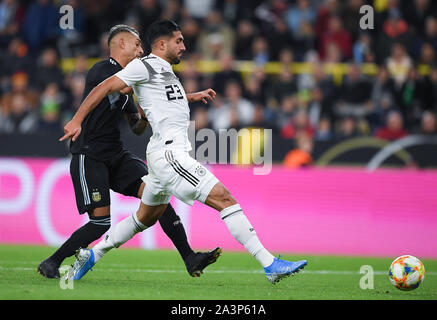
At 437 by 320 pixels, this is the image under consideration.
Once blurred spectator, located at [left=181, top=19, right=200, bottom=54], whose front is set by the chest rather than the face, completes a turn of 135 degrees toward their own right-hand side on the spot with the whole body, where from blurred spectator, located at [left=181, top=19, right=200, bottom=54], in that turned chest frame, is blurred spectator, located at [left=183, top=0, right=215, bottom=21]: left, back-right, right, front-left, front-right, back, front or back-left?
front-right

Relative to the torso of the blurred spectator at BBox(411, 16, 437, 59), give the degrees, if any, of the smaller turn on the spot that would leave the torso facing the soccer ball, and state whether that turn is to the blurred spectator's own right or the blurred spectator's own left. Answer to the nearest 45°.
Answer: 0° — they already face it

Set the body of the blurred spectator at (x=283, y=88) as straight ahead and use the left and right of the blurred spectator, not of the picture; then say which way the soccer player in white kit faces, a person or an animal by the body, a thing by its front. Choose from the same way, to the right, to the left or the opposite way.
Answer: to the left

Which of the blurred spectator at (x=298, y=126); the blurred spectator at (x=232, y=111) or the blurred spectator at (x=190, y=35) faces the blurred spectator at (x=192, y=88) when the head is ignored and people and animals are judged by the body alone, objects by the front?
the blurred spectator at (x=190, y=35)

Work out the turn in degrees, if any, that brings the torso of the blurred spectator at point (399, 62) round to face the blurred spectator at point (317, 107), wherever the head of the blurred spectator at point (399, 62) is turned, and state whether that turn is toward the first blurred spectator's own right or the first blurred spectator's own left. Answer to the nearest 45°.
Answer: approximately 45° to the first blurred spectator's own right

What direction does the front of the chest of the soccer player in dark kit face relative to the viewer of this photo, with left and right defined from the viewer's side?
facing to the right of the viewer

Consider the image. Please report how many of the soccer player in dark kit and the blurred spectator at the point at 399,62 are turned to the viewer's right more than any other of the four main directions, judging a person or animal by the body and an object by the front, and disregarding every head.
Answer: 1

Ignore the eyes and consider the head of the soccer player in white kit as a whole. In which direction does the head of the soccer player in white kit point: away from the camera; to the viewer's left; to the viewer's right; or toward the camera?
to the viewer's right

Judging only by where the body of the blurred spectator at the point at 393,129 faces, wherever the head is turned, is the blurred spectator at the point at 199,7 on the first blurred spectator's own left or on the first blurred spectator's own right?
on the first blurred spectator's own right

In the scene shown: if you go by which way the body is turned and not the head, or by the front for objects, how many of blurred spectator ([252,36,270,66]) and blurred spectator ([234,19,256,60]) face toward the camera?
2

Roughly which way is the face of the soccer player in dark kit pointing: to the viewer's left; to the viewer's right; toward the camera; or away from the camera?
to the viewer's right
